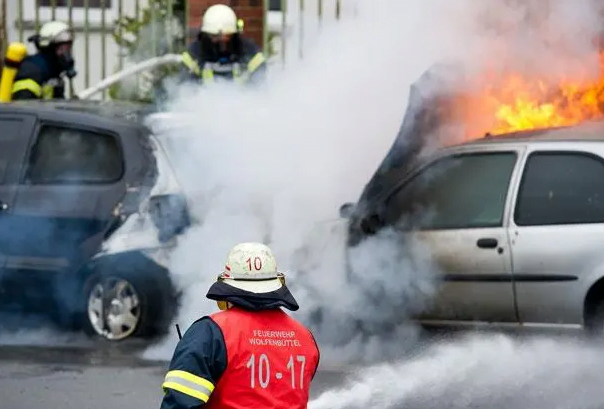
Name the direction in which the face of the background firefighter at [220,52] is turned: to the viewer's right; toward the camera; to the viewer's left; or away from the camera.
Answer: toward the camera

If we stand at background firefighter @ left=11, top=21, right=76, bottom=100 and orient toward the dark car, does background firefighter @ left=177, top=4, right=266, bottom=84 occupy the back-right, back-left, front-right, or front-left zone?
front-left

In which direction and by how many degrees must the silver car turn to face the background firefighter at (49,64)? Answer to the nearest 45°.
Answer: approximately 45° to its right

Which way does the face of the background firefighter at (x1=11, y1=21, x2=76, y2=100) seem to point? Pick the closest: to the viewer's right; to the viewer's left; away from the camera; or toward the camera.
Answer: to the viewer's right

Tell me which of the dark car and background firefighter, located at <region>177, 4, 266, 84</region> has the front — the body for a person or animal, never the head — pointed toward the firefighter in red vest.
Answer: the background firefighter

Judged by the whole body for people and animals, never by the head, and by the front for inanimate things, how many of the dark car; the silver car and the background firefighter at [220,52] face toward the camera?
1

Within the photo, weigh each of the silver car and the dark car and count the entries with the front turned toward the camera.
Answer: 0

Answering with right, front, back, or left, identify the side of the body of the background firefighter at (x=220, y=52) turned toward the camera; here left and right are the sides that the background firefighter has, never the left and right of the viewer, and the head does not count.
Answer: front

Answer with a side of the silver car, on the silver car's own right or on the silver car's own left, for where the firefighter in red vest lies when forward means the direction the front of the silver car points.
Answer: on the silver car's own left

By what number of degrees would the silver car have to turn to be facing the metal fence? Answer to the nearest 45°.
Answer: approximately 45° to its right

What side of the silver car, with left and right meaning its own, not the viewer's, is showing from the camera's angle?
left

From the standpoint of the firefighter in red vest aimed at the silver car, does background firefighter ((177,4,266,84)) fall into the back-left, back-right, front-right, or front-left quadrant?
front-left
